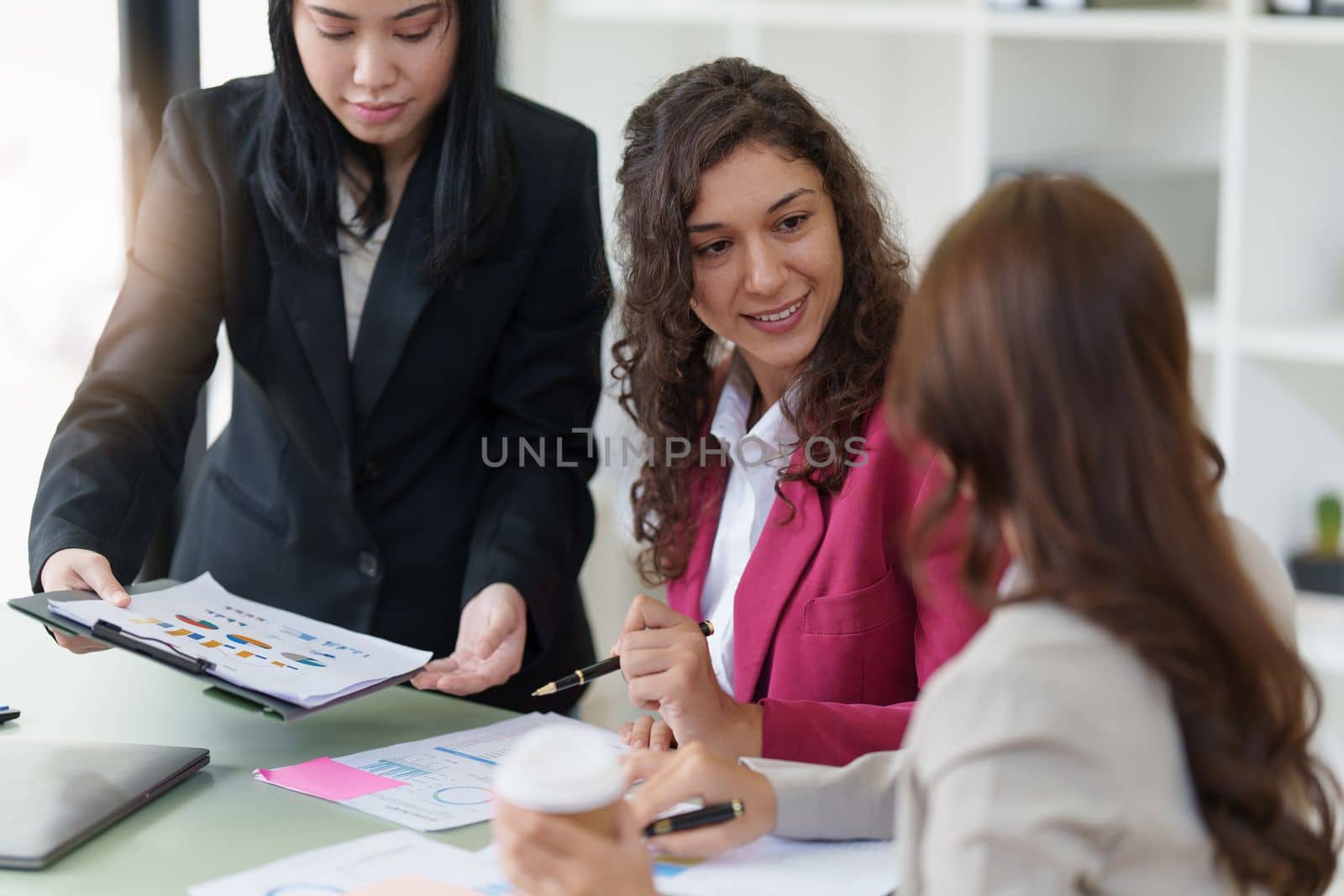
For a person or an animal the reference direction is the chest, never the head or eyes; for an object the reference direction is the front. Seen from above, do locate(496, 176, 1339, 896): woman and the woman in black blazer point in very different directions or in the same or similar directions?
very different directions

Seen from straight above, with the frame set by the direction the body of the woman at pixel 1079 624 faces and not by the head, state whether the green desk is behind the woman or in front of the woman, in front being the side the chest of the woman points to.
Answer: in front

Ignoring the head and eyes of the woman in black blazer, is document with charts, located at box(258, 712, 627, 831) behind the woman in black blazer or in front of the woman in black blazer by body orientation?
in front

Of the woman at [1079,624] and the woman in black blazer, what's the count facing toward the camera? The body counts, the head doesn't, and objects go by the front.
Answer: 1

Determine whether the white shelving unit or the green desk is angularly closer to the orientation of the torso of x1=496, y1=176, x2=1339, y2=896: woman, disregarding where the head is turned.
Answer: the green desk

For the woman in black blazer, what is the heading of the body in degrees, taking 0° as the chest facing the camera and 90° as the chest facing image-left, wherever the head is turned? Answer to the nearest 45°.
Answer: approximately 0°

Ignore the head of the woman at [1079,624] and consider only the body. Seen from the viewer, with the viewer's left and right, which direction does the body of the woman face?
facing away from the viewer and to the left of the viewer

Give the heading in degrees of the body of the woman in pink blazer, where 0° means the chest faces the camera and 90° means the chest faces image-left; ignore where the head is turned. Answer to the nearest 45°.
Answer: approximately 45°
